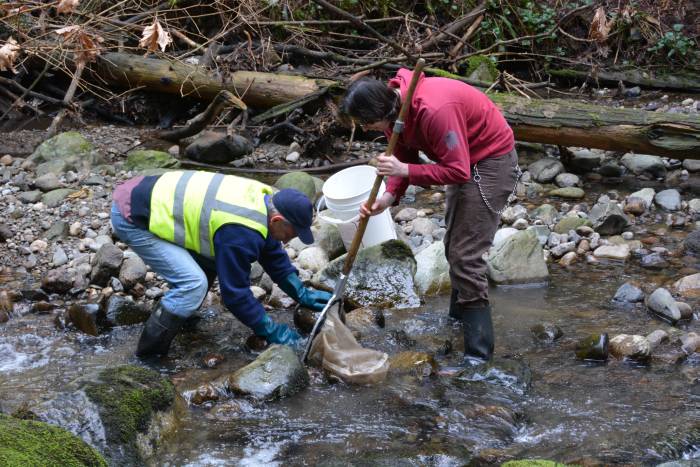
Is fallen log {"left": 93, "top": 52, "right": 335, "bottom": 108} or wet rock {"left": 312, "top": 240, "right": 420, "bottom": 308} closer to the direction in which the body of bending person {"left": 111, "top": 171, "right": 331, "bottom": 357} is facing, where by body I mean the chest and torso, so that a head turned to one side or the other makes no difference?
the wet rock

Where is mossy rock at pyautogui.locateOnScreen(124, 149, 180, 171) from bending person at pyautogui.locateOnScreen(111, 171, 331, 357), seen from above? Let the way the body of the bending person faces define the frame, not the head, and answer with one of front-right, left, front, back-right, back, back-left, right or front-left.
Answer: left

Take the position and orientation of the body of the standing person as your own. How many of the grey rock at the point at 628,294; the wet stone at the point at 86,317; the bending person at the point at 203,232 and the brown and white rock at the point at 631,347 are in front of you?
2

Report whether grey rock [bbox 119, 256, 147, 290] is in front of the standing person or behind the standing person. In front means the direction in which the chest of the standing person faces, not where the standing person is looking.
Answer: in front

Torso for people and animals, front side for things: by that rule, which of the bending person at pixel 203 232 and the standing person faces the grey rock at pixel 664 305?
the bending person

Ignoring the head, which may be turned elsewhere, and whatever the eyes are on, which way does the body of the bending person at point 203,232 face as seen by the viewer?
to the viewer's right

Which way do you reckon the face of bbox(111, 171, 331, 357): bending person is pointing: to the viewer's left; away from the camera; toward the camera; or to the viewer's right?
to the viewer's right

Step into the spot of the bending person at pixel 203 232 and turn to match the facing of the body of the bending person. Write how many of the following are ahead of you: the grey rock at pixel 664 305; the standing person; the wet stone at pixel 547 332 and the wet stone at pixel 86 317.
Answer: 3

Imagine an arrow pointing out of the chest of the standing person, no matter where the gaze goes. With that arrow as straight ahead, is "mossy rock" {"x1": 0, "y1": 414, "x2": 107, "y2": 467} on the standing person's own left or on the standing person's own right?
on the standing person's own left

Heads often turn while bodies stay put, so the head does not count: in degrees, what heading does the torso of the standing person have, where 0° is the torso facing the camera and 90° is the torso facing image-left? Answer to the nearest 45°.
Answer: approximately 90°

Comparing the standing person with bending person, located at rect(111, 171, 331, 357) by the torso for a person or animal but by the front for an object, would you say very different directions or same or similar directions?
very different directions

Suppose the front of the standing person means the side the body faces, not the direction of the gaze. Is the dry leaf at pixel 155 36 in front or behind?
in front
